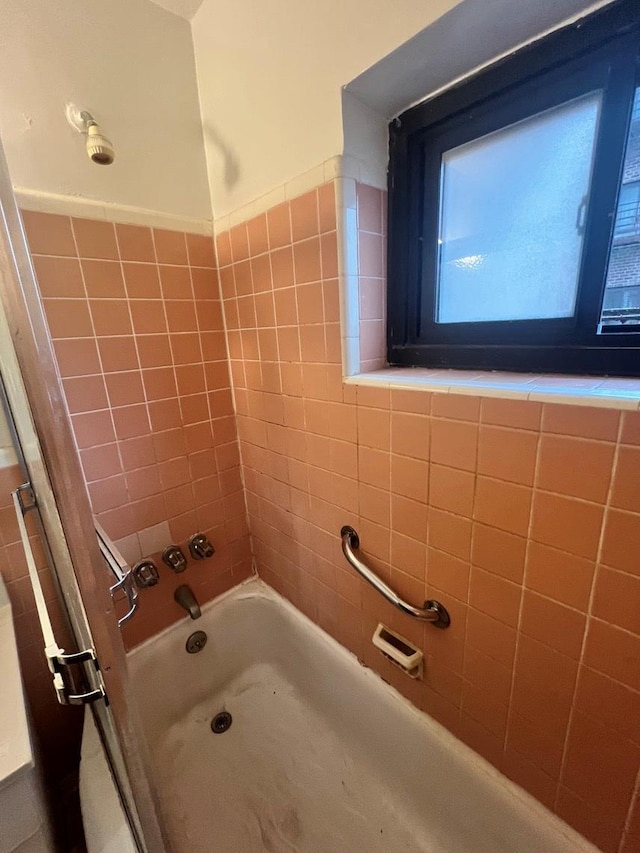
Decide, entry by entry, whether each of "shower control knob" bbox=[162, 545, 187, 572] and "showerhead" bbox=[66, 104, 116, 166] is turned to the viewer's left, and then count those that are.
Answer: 0

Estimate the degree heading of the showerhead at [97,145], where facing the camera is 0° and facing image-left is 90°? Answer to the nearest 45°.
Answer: approximately 315°

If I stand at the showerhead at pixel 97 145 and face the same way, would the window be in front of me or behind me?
in front

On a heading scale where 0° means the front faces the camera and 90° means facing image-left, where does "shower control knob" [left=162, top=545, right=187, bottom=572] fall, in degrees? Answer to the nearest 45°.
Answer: approximately 0°
